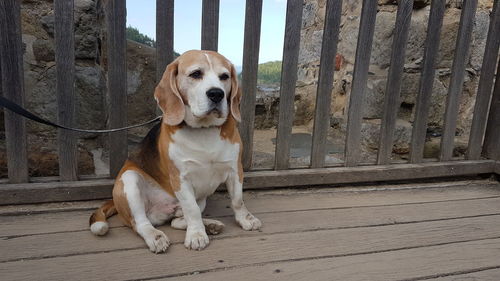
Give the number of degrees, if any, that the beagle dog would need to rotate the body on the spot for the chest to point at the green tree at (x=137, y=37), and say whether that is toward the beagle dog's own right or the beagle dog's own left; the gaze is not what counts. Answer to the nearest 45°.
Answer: approximately 135° to the beagle dog's own left

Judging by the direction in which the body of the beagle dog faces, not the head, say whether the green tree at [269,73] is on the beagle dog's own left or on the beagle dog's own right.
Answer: on the beagle dog's own left

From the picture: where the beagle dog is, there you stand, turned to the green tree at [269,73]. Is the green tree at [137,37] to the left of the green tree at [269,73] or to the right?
left
